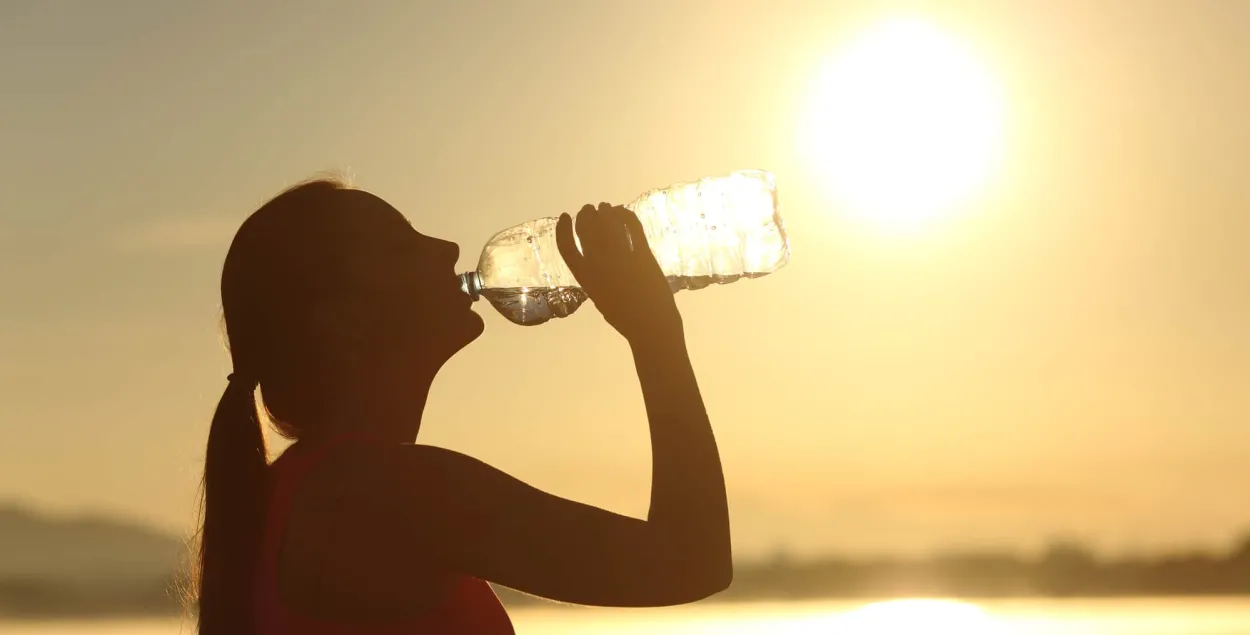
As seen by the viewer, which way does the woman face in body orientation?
to the viewer's right

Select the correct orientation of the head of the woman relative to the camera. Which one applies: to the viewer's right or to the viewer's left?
to the viewer's right
